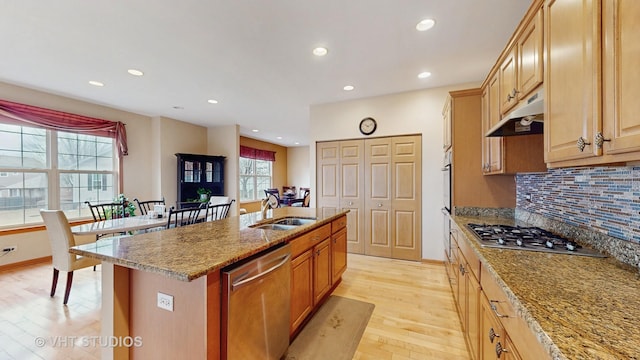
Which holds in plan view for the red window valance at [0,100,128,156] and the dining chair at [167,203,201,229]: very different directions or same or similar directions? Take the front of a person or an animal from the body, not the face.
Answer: very different directions

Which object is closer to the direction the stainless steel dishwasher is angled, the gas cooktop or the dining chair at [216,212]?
the gas cooktop

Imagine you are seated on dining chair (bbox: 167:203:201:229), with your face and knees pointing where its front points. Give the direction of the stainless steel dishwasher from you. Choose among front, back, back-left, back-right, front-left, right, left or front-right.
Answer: back-left

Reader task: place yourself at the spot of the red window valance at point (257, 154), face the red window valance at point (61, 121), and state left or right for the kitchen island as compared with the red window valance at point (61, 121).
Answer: left

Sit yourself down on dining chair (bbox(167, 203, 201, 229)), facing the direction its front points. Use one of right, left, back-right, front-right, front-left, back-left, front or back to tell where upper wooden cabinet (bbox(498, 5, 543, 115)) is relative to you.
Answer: back

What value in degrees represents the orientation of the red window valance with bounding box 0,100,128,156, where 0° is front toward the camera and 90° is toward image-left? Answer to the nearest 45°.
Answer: approximately 315°

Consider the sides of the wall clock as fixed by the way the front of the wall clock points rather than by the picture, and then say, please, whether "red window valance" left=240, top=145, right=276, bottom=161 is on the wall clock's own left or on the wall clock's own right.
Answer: on the wall clock's own right

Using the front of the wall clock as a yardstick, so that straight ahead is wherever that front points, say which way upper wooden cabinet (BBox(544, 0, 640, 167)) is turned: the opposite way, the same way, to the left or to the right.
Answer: to the right

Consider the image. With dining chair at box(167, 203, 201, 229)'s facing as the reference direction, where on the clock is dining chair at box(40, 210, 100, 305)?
dining chair at box(40, 210, 100, 305) is roughly at 10 o'clock from dining chair at box(167, 203, 201, 229).

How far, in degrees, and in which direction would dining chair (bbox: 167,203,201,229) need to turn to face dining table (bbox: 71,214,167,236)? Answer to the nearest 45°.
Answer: approximately 45° to its left
